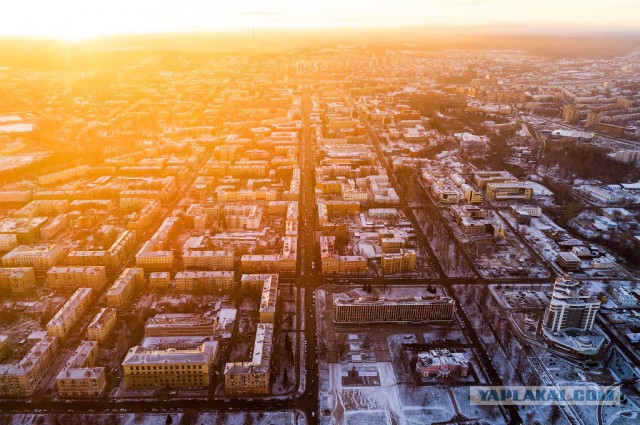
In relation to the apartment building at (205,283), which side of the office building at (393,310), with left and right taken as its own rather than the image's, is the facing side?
right

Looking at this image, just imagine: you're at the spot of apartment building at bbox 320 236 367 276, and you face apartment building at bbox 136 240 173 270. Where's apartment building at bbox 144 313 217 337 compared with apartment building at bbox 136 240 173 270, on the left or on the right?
left

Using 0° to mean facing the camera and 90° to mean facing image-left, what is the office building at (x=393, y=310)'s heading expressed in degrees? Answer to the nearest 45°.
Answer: approximately 0°

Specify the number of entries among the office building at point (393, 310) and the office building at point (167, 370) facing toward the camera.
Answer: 2

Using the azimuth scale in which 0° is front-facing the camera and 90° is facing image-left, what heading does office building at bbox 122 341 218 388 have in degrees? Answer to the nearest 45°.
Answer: approximately 0°

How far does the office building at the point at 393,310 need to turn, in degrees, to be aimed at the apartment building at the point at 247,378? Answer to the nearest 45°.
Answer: approximately 45° to its right

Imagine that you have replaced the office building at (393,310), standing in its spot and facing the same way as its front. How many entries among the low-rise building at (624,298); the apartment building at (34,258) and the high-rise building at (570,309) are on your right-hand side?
1

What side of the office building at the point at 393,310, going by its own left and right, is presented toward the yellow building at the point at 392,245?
back

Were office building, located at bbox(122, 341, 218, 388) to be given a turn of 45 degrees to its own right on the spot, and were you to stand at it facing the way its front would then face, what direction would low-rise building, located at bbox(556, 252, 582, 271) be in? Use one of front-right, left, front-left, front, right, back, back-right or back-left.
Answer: back-left

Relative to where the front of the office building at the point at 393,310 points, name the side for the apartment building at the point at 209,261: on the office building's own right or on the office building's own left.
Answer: on the office building's own right

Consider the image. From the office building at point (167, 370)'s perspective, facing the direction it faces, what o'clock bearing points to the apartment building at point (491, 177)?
the apartment building at point (491, 177) is roughly at 8 o'clock from the office building at point (167, 370).

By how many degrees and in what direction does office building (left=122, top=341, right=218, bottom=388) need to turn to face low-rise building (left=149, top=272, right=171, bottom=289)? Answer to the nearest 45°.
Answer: approximately 180°

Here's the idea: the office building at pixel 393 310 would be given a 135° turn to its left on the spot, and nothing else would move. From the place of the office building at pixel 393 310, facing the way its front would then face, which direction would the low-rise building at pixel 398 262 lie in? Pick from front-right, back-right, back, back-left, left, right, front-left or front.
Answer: front-left

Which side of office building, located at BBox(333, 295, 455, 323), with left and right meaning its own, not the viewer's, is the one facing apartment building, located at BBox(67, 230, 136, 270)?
right

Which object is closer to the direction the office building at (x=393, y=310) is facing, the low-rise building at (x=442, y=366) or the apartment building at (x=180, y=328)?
the low-rise building
